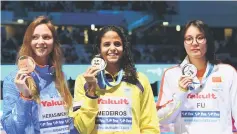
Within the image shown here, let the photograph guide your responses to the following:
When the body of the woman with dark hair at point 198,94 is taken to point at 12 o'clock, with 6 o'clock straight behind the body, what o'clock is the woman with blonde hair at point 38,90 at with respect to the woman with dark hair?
The woman with blonde hair is roughly at 2 o'clock from the woman with dark hair.

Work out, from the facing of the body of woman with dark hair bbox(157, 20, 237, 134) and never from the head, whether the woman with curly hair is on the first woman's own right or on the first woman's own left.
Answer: on the first woman's own right

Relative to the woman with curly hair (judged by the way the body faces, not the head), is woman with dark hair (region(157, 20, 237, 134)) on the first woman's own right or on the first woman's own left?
on the first woman's own left

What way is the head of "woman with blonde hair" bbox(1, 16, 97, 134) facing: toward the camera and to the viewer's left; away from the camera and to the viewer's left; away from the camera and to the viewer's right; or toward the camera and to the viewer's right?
toward the camera and to the viewer's right

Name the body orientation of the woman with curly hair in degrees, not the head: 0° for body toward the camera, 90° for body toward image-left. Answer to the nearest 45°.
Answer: approximately 0°

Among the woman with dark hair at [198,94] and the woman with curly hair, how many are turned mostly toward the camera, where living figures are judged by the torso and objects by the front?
2

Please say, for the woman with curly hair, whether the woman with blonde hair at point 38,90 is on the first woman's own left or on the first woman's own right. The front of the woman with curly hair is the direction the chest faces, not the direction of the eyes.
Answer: on the first woman's own right
